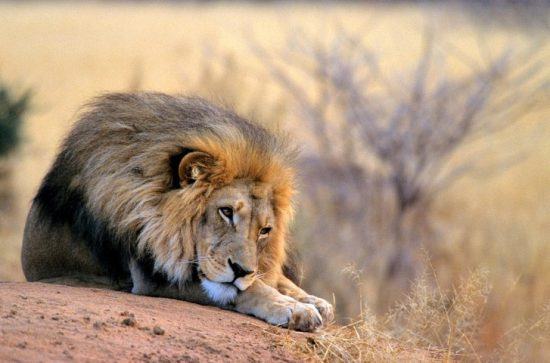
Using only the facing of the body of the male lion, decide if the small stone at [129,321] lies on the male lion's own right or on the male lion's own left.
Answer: on the male lion's own right

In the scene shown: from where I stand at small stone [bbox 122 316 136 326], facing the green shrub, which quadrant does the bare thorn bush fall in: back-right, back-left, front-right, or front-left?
front-right

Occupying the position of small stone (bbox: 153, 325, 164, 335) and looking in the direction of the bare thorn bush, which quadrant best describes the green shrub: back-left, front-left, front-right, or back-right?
front-left

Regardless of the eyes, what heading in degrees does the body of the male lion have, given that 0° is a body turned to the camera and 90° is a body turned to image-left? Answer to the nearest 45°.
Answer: approximately 315°

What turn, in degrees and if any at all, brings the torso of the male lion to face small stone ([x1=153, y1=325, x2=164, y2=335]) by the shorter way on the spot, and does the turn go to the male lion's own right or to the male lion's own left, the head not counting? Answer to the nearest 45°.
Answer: approximately 45° to the male lion's own right

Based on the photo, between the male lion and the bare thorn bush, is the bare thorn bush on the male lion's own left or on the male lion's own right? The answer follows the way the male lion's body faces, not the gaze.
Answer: on the male lion's own left

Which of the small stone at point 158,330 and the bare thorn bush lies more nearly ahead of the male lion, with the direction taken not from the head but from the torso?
the small stone

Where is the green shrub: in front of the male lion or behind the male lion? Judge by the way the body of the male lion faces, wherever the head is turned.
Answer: behind

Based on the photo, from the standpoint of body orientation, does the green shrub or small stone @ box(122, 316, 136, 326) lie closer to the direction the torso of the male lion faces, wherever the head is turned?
the small stone

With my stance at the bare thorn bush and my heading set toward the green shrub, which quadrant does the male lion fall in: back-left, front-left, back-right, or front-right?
front-left
